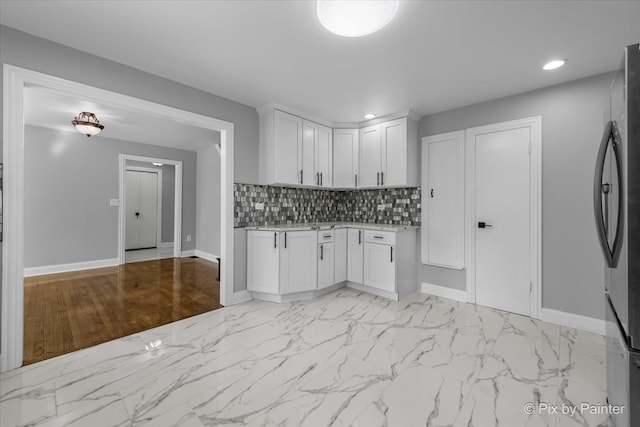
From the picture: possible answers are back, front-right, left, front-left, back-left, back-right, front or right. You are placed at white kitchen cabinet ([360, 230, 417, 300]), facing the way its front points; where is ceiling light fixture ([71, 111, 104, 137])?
front-right

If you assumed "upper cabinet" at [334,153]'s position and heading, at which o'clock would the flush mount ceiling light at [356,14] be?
The flush mount ceiling light is roughly at 12 o'clock from the upper cabinet.

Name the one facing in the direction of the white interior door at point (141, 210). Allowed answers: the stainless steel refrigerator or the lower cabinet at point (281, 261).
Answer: the stainless steel refrigerator

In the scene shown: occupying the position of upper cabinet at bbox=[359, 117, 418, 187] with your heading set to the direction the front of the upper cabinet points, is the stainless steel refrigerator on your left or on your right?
on your left

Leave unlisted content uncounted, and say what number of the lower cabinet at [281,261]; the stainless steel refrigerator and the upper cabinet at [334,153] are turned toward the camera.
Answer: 2

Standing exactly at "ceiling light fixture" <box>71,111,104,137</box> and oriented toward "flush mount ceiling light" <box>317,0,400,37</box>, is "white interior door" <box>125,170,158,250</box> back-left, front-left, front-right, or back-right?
back-left

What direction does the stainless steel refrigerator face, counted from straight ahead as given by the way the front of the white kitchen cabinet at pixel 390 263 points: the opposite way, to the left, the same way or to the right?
to the right

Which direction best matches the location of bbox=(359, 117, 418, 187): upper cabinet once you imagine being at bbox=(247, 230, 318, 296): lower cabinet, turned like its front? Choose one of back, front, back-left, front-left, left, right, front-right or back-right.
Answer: left

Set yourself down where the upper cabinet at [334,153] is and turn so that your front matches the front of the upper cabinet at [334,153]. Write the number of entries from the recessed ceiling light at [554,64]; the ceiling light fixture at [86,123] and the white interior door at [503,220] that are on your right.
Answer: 1

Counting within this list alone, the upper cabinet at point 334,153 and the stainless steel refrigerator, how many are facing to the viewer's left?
1
